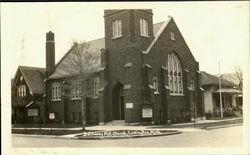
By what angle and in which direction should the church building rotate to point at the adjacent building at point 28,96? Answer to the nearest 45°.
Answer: approximately 90° to its right

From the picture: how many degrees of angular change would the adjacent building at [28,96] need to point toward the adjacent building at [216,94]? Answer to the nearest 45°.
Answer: approximately 135° to its left

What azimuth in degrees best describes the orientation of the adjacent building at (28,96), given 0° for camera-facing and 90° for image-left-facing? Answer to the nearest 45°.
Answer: approximately 45°

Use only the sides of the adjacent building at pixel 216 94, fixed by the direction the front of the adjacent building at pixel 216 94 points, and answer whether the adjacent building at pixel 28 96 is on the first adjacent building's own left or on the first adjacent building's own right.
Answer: on the first adjacent building's own right

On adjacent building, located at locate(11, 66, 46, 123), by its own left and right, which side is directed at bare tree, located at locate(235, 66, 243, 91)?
left

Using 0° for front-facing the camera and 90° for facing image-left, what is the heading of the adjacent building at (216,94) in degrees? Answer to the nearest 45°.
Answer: approximately 315°
